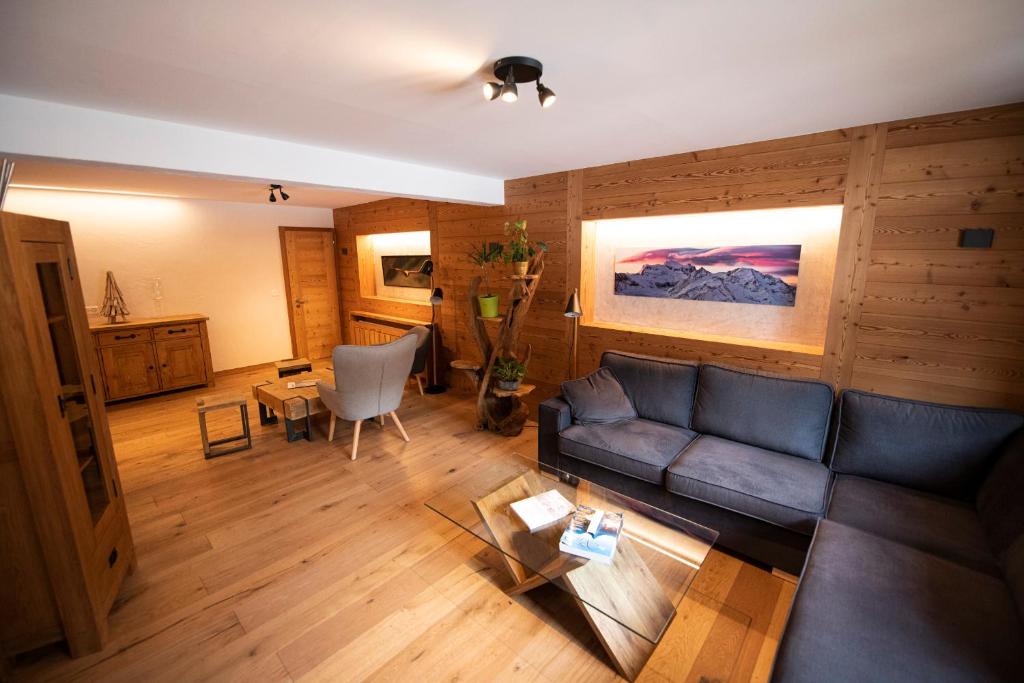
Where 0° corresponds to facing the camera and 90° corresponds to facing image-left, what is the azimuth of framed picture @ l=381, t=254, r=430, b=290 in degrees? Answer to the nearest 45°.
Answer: approximately 45°

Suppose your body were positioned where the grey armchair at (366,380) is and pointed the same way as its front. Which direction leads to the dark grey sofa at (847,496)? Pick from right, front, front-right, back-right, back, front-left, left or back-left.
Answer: back

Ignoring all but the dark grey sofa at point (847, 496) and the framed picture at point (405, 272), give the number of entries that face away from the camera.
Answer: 0

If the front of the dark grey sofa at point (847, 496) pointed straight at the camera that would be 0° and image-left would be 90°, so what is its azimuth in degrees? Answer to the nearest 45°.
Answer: approximately 45°

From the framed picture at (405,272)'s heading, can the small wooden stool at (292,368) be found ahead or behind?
ahead

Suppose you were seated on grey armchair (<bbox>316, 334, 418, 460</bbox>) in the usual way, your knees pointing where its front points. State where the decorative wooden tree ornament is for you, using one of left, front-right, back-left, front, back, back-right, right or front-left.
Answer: front

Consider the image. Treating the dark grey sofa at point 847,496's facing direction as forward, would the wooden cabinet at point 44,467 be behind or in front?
in front

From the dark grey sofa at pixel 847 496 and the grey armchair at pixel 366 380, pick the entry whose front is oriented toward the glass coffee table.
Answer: the dark grey sofa

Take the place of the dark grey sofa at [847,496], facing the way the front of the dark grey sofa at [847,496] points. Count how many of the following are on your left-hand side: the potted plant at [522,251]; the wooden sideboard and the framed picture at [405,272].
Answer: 0

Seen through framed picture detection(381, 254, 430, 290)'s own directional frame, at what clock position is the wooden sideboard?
The wooden sideboard is roughly at 1 o'clock from the framed picture.

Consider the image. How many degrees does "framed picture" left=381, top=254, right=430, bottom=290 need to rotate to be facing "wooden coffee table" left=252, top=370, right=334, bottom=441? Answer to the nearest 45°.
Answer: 0° — it already faces it

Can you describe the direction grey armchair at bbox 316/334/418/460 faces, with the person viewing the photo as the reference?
facing away from the viewer and to the left of the viewer

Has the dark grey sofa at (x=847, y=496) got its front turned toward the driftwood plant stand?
no

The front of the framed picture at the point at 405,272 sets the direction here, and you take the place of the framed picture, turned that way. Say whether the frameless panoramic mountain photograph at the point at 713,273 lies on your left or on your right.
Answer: on your left

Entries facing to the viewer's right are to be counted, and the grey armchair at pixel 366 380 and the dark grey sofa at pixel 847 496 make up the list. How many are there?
0

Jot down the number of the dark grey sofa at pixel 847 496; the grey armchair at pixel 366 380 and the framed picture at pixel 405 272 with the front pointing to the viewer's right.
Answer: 0

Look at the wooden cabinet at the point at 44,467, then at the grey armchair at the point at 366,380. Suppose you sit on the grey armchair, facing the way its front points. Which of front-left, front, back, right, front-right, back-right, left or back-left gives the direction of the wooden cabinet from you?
left

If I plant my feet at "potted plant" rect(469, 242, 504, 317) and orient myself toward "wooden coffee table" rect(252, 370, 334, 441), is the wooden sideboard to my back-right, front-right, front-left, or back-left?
front-right

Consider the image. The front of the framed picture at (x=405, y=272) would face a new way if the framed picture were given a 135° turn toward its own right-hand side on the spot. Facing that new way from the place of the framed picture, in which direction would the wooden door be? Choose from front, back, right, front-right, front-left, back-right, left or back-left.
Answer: front-left
